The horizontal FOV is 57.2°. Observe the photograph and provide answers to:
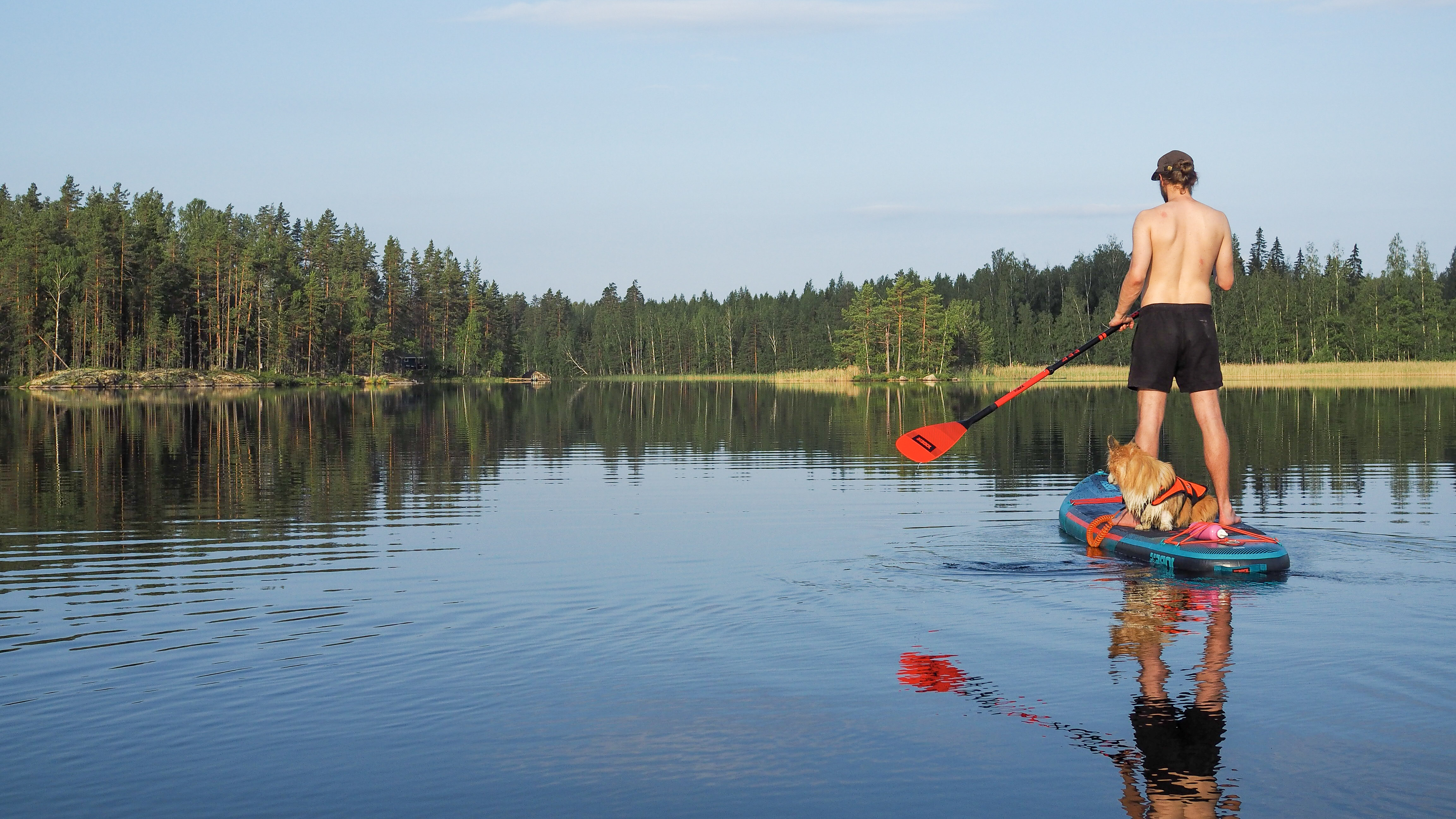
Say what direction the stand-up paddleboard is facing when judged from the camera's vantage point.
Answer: facing away from the viewer and to the left of the viewer

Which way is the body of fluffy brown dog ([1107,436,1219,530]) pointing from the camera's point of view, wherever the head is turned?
to the viewer's left

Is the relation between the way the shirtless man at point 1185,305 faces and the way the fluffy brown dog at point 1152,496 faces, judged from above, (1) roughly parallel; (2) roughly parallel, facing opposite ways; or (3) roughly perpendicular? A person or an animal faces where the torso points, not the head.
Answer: roughly perpendicular

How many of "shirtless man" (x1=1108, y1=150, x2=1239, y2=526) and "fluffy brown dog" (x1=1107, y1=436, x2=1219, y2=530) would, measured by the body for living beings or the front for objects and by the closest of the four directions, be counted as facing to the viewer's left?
1

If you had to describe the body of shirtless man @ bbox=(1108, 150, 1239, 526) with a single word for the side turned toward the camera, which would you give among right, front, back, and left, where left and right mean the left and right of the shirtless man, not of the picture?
back

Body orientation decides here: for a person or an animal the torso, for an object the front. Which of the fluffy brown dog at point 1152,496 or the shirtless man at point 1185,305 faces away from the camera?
the shirtless man
